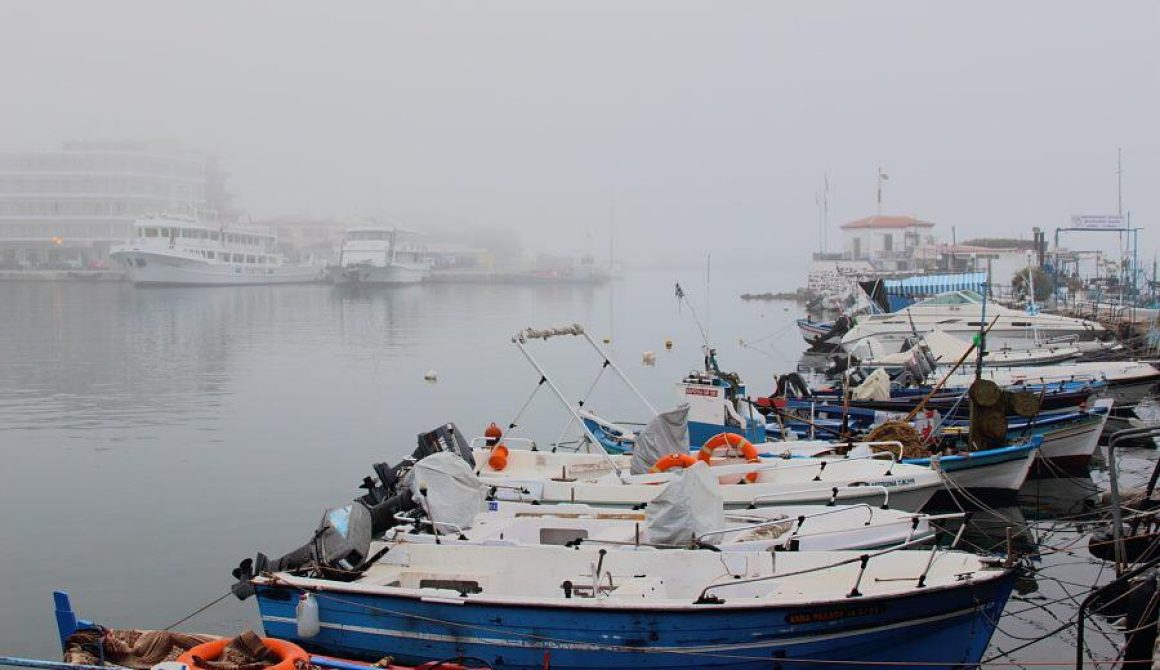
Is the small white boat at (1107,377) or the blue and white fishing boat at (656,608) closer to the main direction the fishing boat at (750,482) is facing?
the small white boat

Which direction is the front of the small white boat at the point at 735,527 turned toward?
to the viewer's right

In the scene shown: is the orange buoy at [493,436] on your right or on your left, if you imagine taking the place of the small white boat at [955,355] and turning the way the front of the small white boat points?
on your right

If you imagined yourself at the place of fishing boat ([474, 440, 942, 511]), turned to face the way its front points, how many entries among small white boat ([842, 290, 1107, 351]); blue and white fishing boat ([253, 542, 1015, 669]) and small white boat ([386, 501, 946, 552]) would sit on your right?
2

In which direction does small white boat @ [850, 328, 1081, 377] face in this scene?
to the viewer's right

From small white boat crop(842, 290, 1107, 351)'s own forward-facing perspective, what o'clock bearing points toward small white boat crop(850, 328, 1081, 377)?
small white boat crop(850, 328, 1081, 377) is roughly at 3 o'clock from small white boat crop(842, 290, 1107, 351).

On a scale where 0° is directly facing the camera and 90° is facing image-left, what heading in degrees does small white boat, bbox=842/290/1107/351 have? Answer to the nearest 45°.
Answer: approximately 270°

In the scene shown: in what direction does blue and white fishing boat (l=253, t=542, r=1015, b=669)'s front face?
to the viewer's right

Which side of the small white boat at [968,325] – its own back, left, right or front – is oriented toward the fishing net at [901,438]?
right

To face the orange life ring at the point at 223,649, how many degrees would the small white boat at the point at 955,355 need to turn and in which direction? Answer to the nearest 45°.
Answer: approximately 90° to its right

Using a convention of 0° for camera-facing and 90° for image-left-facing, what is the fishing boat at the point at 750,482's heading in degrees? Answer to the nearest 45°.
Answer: approximately 270°

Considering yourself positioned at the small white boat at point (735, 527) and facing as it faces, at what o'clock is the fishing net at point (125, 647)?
The fishing net is roughly at 5 o'clock from the small white boat.
